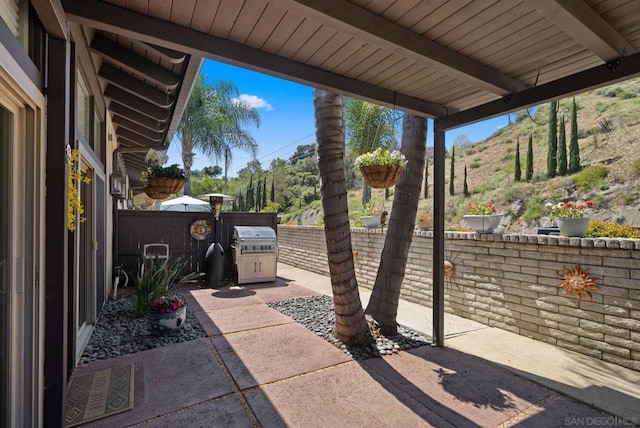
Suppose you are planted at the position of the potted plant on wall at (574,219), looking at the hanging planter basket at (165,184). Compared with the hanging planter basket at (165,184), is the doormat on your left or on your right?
left

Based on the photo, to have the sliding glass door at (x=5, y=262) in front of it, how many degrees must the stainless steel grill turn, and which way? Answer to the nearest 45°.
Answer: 0° — it already faces it

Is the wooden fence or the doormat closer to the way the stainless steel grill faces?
the doormat

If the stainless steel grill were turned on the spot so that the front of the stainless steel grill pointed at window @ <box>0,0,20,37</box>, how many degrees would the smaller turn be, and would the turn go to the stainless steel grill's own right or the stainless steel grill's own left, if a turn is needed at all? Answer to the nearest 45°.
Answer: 0° — it already faces it

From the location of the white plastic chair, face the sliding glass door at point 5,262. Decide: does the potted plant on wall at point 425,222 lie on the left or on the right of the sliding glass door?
left

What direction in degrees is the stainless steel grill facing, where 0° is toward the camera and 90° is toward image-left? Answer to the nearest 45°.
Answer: approximately 0°

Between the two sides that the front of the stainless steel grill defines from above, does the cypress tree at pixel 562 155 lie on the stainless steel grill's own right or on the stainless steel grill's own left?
on the stainless steel grill's own left
